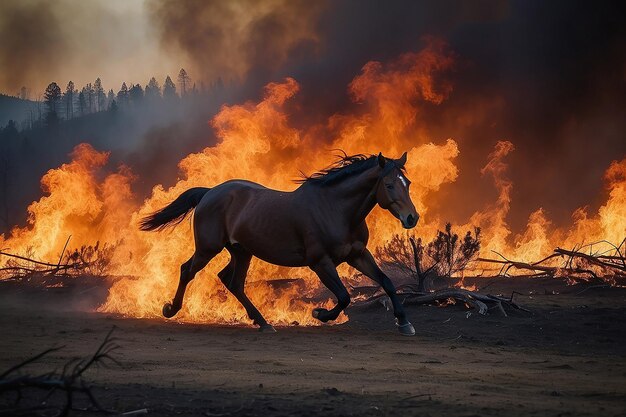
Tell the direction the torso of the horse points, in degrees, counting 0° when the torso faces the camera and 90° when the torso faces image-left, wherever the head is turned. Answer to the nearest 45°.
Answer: approximately 270°
